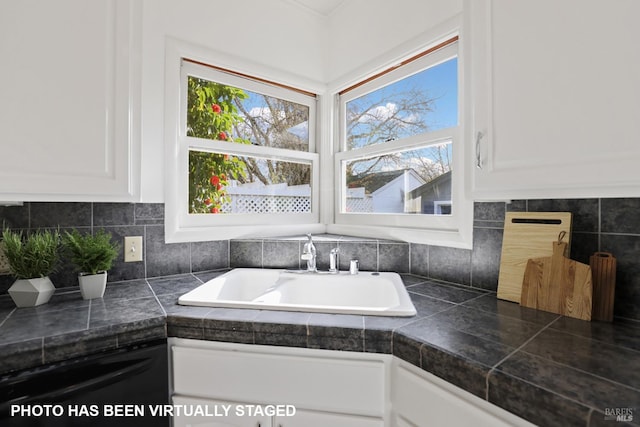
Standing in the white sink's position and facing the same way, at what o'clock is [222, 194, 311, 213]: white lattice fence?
The white lattice fence is roughly at 5 o'clock from the white sink.

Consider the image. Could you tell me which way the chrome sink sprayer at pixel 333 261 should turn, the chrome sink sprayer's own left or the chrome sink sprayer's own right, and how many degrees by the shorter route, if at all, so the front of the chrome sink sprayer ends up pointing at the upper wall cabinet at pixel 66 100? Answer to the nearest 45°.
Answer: approximately 45° to the chrome sink sprayer's own right

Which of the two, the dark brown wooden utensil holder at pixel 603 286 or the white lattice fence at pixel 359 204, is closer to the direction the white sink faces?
the dark brown wooden utensil holder

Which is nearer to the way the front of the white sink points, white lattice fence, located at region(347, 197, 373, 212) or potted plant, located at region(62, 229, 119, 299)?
the potted plant

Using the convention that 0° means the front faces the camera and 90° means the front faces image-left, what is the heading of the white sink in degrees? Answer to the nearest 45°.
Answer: approximately 0°

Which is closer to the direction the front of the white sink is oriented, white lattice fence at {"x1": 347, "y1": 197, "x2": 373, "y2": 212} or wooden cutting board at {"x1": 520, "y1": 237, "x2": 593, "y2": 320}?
the wooden cutting board
